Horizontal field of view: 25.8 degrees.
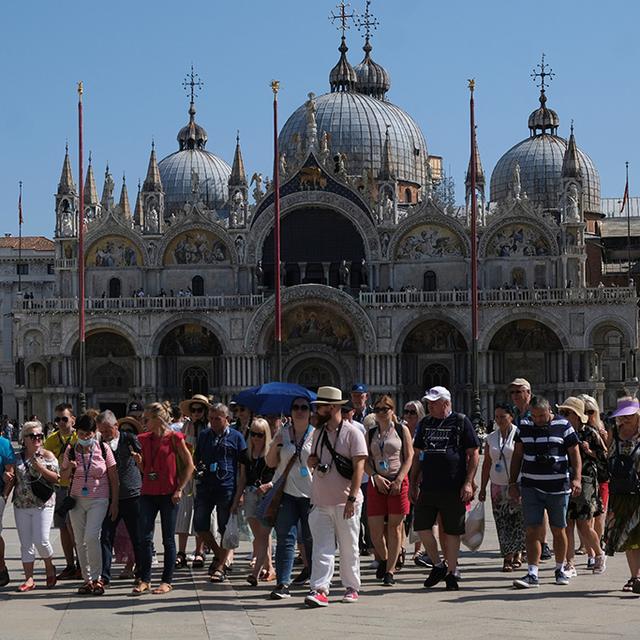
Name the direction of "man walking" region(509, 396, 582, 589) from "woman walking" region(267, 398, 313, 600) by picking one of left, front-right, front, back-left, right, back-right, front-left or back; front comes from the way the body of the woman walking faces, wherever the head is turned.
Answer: left

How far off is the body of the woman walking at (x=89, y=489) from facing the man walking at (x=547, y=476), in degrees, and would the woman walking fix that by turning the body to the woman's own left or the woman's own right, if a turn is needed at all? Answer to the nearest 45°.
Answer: approximately 90° to the woman's own left

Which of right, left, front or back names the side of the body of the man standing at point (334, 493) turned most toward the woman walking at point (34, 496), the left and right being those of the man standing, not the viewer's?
right

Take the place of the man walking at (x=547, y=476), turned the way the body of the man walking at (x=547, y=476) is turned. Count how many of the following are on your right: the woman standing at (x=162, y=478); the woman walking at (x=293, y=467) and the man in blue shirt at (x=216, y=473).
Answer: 3

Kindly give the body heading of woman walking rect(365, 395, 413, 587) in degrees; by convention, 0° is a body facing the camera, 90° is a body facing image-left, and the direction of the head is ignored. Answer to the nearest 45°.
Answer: approximately 0°

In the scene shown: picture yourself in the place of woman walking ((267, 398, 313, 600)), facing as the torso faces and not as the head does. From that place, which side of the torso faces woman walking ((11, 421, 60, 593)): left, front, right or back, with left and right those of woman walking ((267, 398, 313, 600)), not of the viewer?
right

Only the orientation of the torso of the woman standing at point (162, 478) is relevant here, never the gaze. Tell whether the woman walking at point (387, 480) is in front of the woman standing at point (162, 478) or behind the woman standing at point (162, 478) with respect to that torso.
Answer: behind
